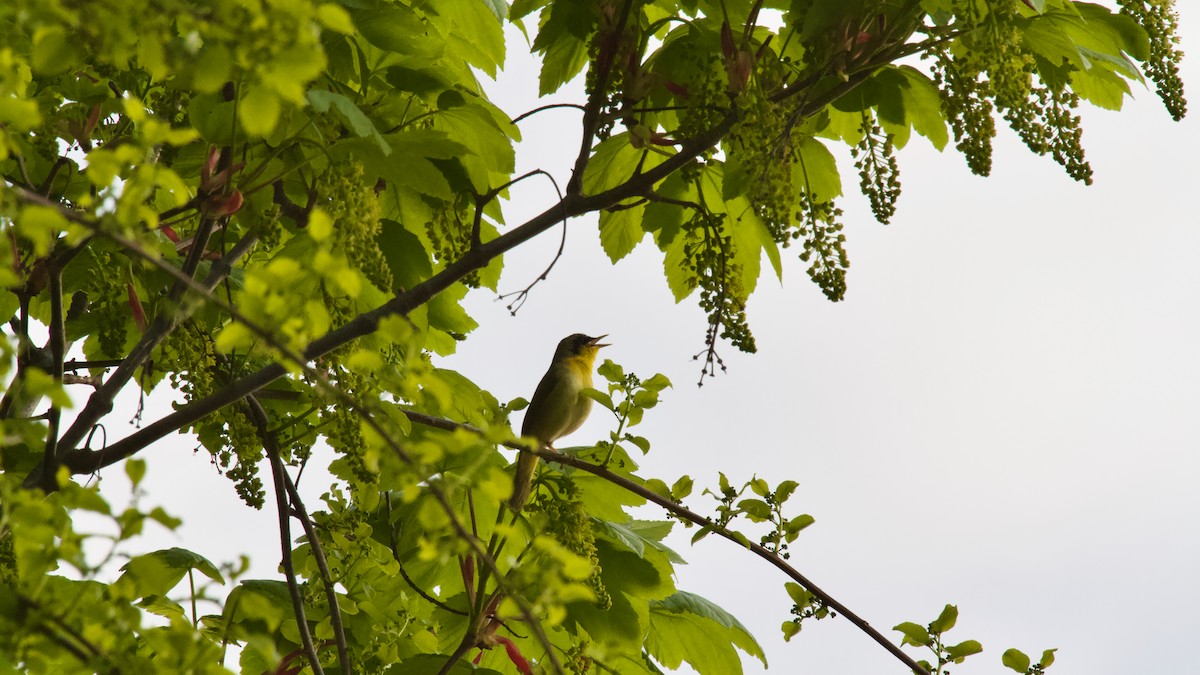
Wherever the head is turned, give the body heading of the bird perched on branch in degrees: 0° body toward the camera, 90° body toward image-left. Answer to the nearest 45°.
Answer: approximately 270°
